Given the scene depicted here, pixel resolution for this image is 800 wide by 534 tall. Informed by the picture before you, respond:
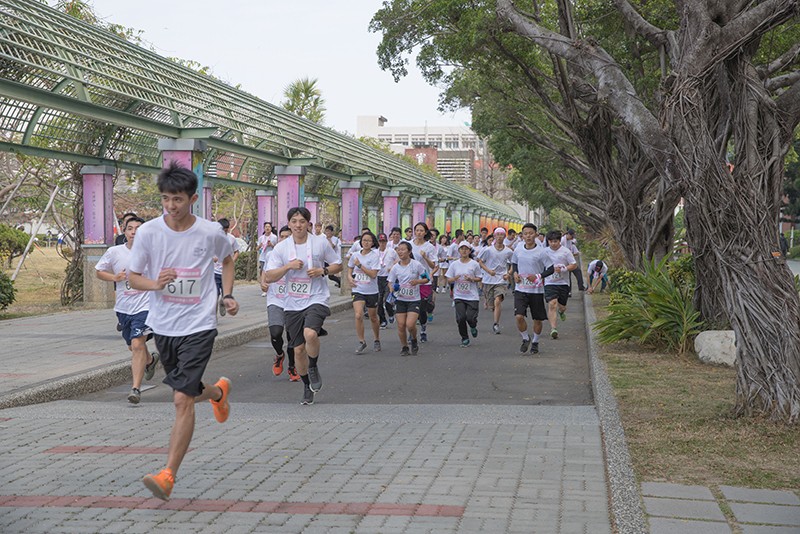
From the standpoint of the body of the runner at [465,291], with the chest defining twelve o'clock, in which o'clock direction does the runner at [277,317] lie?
the runner at [277,317] is roughly at 1 o'clock from the runner at [465,291].

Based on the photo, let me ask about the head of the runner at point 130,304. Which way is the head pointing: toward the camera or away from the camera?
toward the camera

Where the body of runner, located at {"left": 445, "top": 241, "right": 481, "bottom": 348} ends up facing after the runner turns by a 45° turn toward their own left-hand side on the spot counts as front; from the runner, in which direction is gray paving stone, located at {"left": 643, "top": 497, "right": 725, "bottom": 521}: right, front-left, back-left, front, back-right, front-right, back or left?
front-right

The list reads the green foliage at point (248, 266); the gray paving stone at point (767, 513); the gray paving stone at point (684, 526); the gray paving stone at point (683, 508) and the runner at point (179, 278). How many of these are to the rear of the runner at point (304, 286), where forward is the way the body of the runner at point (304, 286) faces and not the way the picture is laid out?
1

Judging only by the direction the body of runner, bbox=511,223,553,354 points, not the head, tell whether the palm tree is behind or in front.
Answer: behind

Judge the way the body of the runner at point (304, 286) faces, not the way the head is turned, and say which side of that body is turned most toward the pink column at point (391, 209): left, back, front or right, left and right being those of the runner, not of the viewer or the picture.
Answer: back

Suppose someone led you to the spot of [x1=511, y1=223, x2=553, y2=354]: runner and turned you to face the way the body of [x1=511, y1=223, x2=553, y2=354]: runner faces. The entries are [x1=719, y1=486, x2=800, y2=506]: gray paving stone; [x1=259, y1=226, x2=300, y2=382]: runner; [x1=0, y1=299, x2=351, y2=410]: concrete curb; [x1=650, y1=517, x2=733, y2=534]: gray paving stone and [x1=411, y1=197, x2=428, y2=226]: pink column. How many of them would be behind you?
1

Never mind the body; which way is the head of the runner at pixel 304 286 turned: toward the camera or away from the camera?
toward the camera

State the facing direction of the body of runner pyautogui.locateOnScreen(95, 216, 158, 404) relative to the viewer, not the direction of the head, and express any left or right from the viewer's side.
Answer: facing the viewer

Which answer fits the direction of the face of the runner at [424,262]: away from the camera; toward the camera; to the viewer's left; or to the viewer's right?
toward the camera

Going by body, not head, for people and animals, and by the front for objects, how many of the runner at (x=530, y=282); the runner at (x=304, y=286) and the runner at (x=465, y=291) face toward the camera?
3

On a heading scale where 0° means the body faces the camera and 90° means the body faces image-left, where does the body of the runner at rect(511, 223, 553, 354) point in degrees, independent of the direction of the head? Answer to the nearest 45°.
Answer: approximately 0°

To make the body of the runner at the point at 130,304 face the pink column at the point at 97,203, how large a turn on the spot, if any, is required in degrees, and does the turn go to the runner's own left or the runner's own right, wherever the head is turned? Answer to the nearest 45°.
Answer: approximately 180°

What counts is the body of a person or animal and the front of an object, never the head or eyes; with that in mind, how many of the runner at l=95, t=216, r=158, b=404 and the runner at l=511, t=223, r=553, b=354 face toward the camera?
2

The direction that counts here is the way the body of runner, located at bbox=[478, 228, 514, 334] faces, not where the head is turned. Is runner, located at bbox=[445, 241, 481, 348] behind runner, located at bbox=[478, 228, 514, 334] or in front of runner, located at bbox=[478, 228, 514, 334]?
in front
